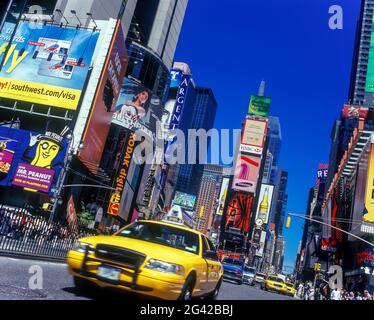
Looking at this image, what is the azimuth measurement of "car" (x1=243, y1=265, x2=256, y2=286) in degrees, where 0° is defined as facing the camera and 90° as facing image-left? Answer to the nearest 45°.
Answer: approximately 0°

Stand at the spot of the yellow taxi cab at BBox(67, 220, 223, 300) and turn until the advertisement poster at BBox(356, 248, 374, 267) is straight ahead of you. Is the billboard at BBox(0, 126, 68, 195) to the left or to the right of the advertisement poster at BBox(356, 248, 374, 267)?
left

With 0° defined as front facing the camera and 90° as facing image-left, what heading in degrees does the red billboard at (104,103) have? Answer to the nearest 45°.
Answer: approximately 315°

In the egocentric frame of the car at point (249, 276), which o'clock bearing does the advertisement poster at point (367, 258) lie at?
The advertisement poster is roughly at 10 o'clock from the car.

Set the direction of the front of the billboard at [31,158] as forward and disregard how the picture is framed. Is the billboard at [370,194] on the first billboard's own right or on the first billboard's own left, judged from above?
on the first billboard's own left

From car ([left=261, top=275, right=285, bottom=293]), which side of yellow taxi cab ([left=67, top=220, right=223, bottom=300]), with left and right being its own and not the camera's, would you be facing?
back

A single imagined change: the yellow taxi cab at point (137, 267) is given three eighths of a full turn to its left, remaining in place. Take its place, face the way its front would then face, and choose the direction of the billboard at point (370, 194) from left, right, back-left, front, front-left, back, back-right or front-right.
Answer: front-left

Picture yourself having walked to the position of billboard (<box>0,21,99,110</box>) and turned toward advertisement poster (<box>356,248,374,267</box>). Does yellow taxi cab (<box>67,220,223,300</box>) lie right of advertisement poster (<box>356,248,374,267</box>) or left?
right
